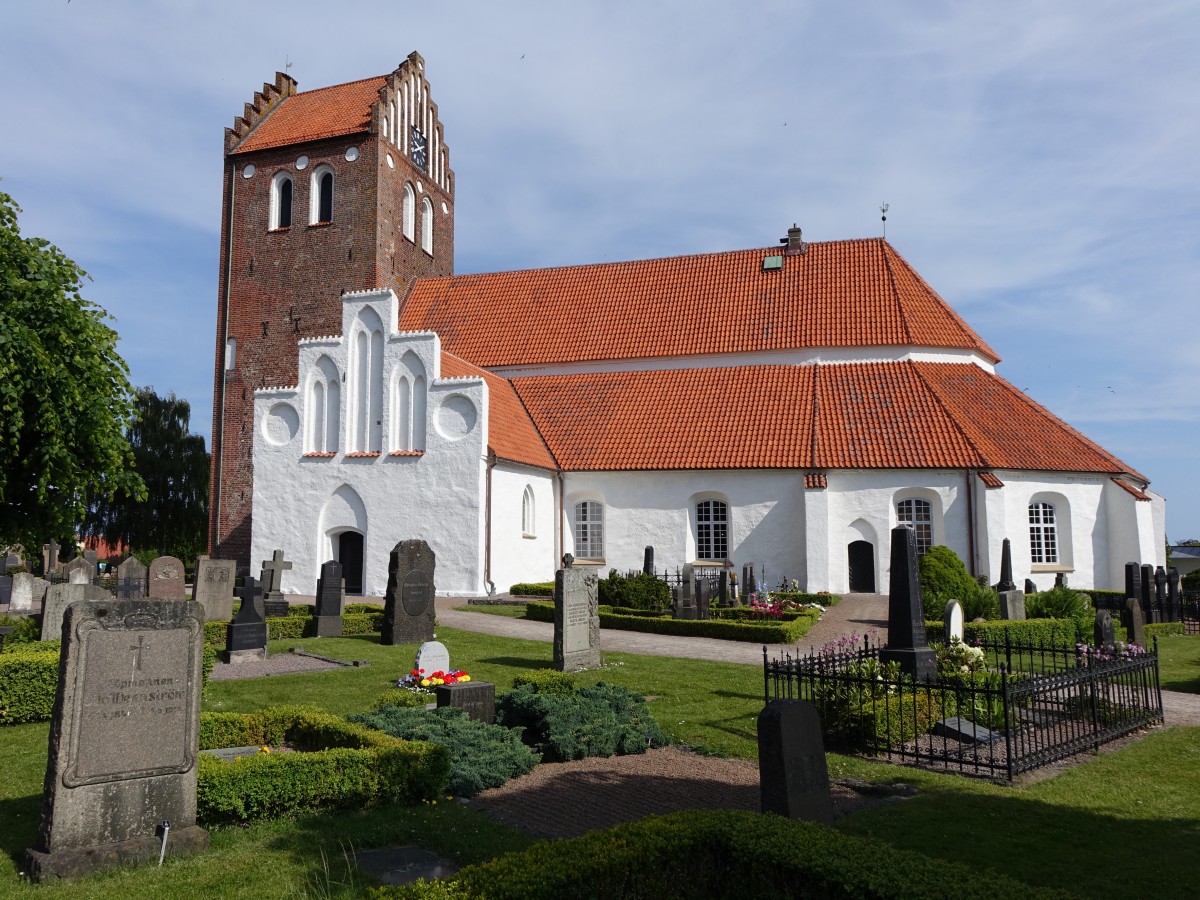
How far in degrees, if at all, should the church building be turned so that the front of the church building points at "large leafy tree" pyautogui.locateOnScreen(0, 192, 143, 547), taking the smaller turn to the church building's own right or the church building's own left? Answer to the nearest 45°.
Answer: approximately 45° to the church building's own right

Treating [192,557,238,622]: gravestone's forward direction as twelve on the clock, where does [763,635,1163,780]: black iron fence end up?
The black iron fence is roughly at 11 o'clock from the gravestone.

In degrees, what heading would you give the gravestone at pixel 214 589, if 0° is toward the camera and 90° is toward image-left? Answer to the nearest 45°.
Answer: approximately 0°

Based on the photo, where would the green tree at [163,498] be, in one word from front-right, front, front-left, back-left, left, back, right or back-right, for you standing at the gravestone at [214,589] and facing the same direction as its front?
back

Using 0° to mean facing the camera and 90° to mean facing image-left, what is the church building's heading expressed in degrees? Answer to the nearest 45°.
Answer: approximately 0°

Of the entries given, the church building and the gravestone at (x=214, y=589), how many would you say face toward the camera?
2

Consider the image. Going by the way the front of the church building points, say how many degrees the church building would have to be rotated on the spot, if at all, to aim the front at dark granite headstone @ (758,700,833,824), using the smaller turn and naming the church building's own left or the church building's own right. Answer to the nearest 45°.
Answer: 0° — it already faces it

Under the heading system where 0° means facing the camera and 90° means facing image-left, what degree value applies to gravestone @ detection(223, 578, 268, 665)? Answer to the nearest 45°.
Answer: approximately 315°
